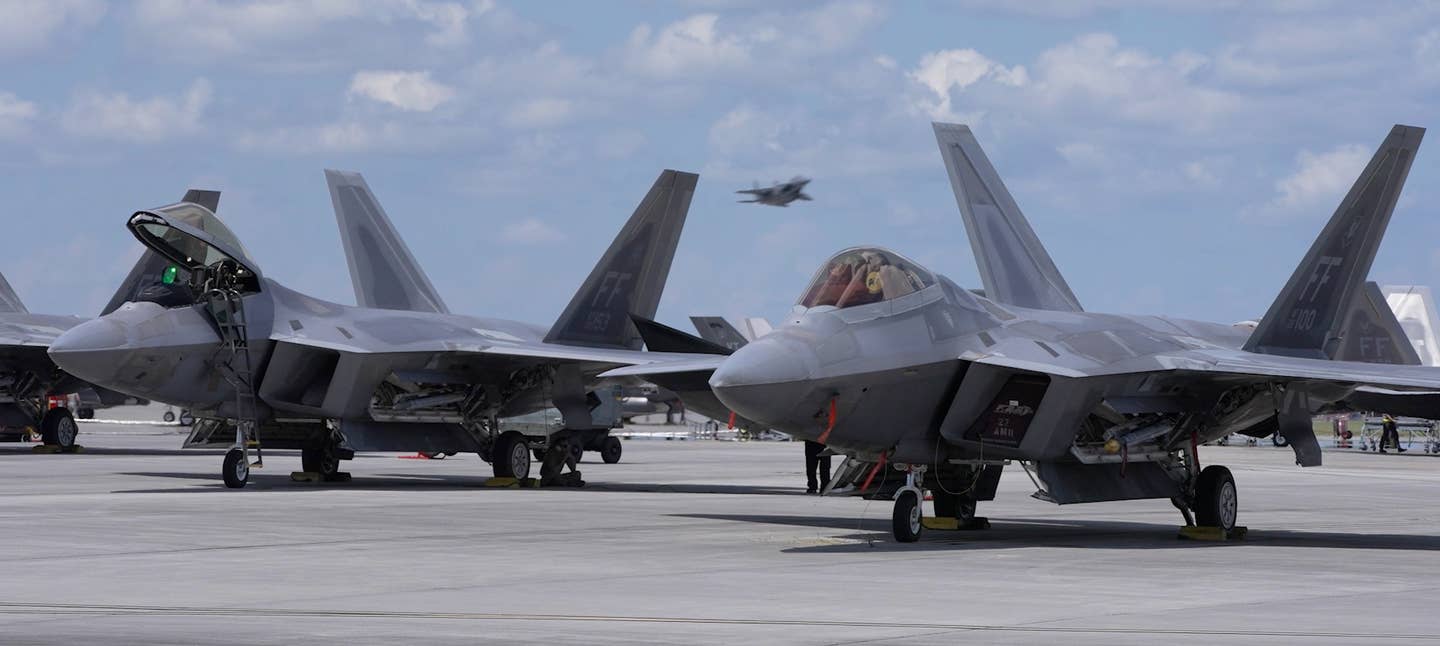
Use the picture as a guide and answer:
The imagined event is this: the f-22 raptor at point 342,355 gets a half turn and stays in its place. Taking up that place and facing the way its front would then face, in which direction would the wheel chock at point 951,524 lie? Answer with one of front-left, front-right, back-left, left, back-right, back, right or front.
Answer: right

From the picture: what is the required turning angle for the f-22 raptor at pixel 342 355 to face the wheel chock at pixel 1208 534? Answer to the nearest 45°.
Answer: approximately 90° to its left

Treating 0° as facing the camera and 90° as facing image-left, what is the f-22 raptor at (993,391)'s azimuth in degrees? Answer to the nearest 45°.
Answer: approximately 45°

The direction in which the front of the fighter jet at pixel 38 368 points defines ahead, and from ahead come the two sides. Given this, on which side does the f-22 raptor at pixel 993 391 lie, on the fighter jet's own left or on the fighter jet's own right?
on the fighter jet's own left

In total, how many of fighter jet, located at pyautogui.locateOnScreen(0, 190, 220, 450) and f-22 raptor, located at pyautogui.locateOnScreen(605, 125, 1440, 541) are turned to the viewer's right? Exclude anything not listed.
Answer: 0

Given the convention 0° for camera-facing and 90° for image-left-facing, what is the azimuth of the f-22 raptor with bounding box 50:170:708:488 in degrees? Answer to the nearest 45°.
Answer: approximately 45°

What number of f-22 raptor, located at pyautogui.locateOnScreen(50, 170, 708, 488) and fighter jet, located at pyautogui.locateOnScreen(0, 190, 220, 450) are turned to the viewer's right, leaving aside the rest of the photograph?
0

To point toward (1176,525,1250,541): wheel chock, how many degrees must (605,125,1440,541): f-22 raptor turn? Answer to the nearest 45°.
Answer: approximately 180°

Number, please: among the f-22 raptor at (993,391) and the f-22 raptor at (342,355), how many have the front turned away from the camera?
0

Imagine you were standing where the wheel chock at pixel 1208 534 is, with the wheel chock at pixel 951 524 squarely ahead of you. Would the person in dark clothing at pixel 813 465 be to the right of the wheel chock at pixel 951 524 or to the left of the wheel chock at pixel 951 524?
right
